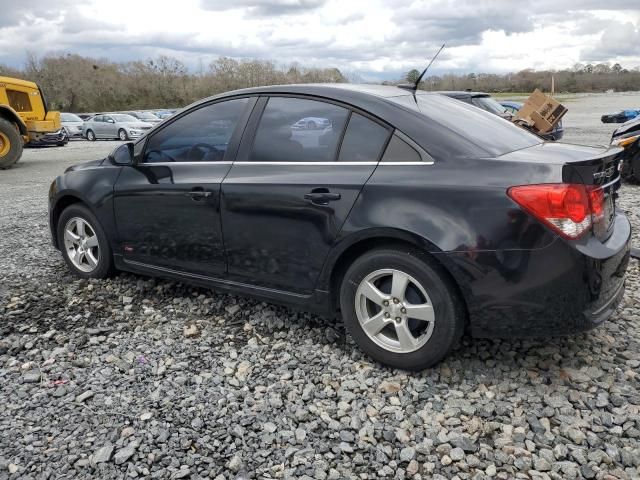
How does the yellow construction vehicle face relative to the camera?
to the viewer's left

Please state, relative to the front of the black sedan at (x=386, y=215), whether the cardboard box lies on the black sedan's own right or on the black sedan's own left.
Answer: on the black sedan's own right

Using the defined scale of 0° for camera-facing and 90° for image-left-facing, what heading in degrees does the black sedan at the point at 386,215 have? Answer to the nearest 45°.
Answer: approximately 135°

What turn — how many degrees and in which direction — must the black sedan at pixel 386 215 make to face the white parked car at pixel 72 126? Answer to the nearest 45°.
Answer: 0° — it already faces it

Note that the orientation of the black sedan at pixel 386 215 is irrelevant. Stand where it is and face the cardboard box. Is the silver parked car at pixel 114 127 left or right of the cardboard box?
left

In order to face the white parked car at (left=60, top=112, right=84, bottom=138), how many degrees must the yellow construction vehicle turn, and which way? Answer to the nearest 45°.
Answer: approximately 90° to its right

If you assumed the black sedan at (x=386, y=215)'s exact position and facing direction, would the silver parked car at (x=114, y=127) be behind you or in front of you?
in front
